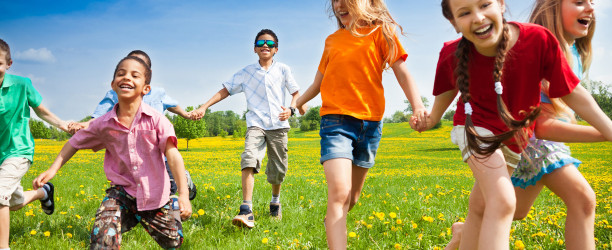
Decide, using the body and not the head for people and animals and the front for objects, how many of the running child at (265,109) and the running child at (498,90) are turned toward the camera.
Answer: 2

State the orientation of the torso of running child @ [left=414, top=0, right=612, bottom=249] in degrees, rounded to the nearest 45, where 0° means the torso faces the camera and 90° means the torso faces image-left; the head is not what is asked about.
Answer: approximately 0°

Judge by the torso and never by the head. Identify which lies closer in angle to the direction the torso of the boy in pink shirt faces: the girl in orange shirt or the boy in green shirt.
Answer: the girl in orange shirt

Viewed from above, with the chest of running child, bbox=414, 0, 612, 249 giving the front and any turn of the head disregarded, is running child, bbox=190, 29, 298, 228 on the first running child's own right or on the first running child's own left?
on the first running child's own right

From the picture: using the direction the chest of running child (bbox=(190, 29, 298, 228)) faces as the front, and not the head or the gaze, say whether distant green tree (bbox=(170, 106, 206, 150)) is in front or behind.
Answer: behind

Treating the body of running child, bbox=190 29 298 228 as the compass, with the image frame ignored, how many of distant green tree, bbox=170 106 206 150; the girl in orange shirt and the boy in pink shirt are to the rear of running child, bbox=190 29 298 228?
1

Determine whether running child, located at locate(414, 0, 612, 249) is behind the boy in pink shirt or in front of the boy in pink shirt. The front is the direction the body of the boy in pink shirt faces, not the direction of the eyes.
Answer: in front

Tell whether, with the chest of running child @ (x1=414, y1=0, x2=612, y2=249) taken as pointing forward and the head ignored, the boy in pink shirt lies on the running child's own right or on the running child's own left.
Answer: on the running child's own right

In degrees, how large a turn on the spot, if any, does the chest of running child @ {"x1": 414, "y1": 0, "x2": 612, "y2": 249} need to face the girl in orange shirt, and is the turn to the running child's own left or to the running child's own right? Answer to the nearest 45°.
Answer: approximately 135° to the running child's own right

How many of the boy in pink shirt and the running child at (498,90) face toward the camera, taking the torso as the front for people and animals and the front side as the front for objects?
2

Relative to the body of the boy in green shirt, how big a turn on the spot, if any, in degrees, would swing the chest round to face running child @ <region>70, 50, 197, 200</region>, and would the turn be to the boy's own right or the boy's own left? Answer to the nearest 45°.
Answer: approximately 135° to the boy's own left

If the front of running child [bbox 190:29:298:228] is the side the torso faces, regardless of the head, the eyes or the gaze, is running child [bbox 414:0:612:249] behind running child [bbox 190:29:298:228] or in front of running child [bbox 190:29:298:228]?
in front
